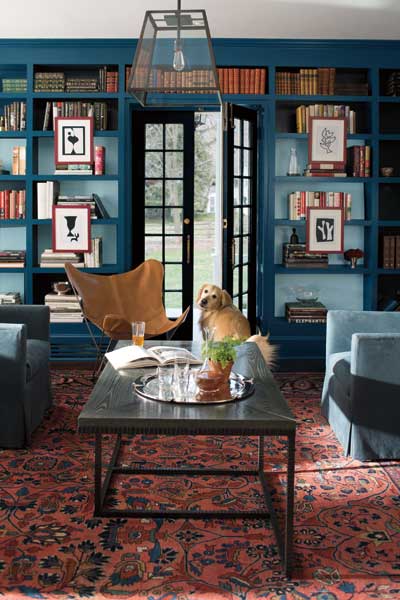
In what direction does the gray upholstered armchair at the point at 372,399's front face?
to the viewer's left

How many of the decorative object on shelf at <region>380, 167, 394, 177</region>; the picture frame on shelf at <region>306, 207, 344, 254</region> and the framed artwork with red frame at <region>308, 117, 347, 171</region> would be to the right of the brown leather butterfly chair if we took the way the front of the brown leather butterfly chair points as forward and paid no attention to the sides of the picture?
0

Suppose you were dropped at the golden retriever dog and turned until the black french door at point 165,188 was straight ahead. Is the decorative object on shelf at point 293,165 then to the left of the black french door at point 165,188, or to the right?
right

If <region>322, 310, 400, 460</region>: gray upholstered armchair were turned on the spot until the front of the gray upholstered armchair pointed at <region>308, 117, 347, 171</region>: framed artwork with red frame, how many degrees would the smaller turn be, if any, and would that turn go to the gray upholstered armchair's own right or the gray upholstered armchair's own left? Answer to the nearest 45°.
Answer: approximately 90° to the gray upholstered armchair's own right

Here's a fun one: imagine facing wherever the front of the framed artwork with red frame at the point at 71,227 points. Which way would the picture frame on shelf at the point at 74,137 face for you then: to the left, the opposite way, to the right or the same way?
the same way

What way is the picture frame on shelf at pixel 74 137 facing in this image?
toward the camera

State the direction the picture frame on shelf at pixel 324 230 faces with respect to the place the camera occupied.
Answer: facing the viewer

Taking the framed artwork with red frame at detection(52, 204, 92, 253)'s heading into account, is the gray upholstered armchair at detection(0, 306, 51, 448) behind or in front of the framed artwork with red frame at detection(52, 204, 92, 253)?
in front

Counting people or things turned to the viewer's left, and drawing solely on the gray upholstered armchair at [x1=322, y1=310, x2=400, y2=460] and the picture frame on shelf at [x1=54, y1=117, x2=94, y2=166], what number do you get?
1

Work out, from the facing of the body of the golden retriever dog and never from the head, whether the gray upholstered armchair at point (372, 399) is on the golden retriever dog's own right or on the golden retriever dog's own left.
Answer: on the golden retriever dog's own left

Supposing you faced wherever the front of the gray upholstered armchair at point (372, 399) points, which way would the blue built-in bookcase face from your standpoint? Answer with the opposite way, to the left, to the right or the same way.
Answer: to the left
